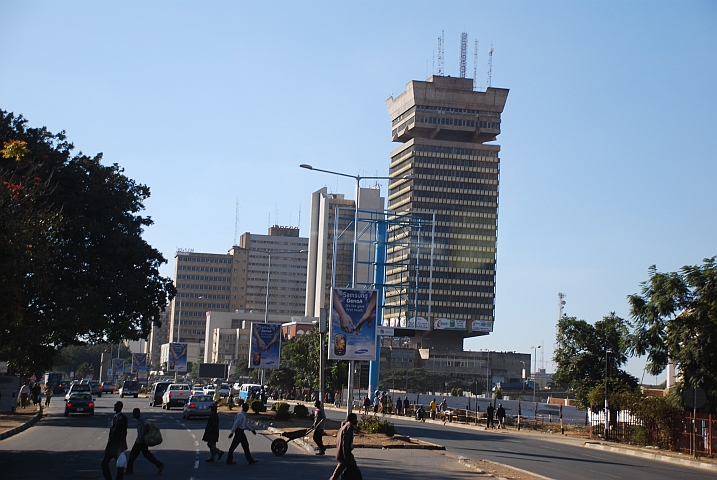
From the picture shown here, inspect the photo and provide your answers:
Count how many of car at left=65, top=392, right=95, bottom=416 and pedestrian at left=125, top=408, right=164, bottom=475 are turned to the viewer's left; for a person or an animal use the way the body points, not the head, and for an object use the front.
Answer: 1

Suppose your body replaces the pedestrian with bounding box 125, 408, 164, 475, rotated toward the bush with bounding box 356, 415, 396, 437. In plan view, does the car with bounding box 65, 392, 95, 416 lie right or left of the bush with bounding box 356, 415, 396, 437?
left

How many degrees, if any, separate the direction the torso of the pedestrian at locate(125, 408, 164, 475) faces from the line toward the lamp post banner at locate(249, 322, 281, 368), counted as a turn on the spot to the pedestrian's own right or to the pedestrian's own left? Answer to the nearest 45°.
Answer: approximately 90° to the pedestrian's own right

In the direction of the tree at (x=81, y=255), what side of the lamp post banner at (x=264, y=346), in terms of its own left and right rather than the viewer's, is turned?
right

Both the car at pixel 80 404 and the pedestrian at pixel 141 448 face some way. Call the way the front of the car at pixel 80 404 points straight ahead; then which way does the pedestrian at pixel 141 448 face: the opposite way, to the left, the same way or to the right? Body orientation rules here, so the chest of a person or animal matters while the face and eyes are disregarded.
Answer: to the left

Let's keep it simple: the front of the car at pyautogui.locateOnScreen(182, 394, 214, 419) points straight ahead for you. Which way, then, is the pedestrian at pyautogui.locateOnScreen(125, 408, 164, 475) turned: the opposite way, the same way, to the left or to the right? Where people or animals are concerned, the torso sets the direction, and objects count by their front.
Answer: to the left

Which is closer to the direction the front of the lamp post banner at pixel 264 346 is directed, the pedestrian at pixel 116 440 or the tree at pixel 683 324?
the pedestrian

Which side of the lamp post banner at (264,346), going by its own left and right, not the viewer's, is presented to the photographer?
front

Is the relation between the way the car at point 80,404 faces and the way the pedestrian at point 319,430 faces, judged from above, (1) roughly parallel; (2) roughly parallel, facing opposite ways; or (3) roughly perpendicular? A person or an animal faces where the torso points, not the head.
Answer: roughly perpendicular

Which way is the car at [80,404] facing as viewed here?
away from the camera

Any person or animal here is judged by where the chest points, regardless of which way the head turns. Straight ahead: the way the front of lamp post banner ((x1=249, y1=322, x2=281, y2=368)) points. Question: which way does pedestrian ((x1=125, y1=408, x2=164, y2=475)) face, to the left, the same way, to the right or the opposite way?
to the right

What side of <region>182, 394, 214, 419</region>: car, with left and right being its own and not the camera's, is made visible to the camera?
back

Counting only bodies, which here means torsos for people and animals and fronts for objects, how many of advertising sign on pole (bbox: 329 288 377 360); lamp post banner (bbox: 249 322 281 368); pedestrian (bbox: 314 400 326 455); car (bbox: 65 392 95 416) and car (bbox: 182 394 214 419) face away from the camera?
2

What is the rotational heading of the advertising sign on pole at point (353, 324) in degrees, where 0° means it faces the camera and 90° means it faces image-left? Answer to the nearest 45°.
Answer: approximately 0°

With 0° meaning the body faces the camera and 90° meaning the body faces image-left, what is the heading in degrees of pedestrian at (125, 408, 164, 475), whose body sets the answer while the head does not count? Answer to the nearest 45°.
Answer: approximately 90°
